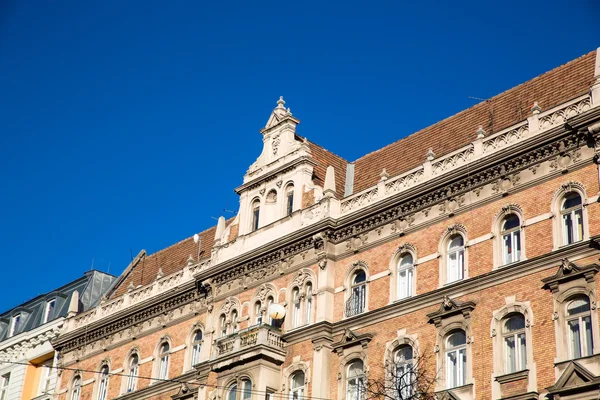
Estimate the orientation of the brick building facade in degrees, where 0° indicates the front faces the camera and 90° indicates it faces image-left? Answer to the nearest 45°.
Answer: approximately 45°
